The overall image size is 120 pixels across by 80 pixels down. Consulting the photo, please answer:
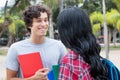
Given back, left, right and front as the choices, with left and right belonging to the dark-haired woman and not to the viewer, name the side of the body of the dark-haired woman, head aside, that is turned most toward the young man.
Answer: front

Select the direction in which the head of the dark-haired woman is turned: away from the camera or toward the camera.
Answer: away from the camera

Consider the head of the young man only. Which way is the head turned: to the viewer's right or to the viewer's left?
to the viewer's right

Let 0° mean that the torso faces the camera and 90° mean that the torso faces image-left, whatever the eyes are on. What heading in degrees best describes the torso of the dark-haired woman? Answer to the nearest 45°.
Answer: approximately 135°
